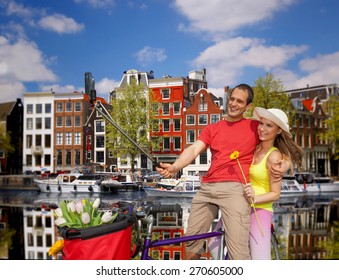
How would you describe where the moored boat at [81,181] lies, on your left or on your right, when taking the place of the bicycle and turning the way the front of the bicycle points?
on your right

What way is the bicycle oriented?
to the viewer's left

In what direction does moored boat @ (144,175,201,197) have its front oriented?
to the viewer's left

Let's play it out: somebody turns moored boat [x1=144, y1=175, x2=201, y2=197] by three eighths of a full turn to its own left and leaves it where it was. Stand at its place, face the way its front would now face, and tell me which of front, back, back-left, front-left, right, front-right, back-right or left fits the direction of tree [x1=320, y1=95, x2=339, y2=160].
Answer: left

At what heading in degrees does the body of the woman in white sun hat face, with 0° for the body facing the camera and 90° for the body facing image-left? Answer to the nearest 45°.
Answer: approximately 45°

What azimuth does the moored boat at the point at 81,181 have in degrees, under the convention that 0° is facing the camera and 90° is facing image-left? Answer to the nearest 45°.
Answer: approximately 90°

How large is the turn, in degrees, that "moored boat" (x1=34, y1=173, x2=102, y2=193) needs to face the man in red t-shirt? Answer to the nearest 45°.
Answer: approximately 90° to its left

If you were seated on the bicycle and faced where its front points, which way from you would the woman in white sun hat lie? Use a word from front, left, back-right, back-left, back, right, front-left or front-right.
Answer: back

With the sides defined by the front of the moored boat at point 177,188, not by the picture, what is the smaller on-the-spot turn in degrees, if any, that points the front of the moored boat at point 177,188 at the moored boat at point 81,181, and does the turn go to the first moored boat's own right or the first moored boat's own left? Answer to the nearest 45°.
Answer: approximately 45° to the first moored boat's own right

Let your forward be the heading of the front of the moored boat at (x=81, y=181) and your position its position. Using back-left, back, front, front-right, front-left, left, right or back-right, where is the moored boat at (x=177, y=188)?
back-left
